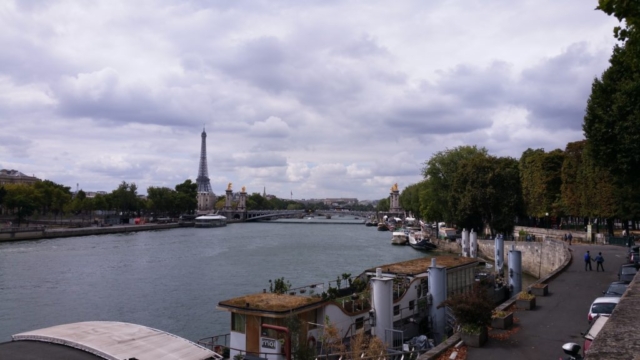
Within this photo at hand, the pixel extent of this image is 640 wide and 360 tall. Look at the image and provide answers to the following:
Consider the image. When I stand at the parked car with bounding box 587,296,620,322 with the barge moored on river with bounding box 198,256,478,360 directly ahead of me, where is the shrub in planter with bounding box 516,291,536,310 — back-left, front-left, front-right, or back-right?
front-right

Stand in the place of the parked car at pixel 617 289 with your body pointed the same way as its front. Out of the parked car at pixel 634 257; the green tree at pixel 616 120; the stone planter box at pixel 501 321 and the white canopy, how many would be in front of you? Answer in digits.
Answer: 2

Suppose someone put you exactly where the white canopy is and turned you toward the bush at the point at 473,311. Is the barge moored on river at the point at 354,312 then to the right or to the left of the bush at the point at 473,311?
left
